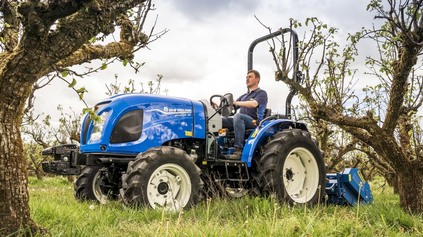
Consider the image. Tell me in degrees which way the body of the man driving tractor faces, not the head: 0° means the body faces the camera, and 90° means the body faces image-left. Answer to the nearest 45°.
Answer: approximately 45°

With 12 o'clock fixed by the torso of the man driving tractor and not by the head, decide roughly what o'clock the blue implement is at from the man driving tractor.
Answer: The blue implement is roughly at 7 o'clock from the man driving tractor.

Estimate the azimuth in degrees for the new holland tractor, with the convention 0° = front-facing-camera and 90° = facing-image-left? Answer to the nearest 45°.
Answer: approximately 45°

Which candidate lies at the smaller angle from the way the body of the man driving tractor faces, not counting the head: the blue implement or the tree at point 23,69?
the tree

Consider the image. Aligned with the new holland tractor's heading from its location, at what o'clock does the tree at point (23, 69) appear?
The tree is roughly at 11 o'clock from the new holland tractor.
